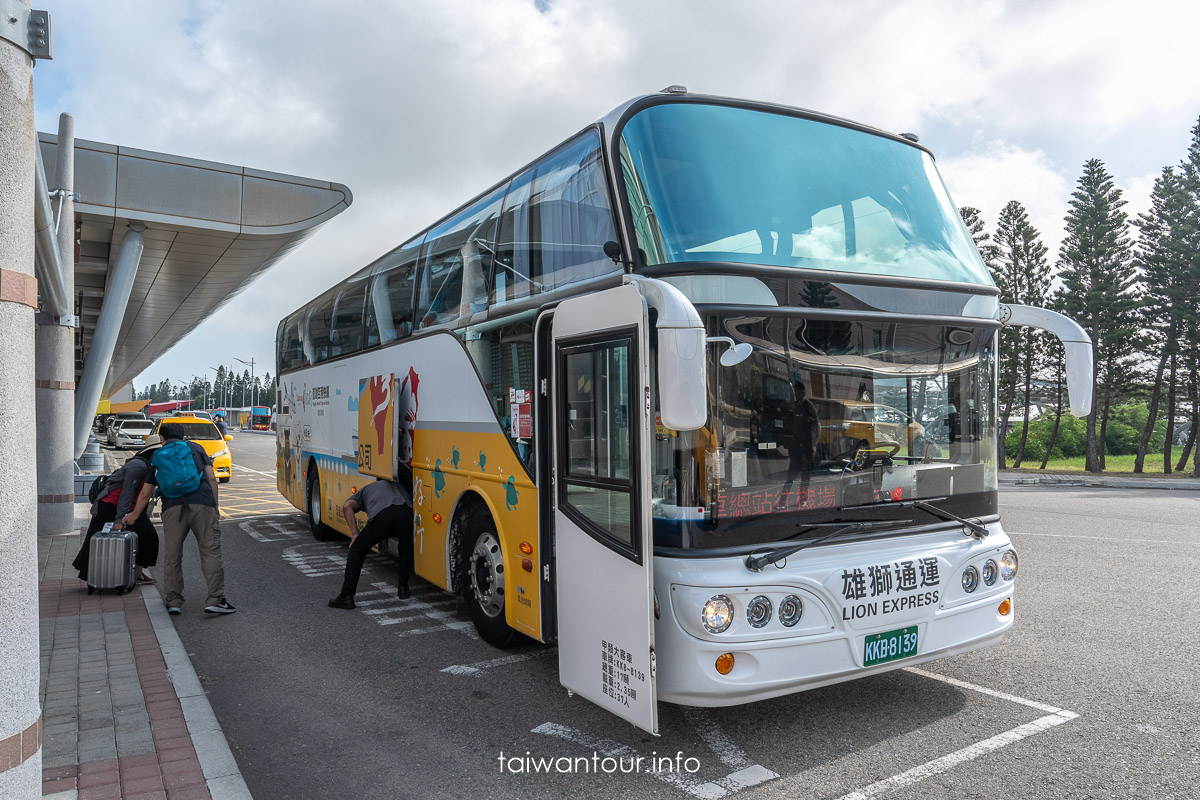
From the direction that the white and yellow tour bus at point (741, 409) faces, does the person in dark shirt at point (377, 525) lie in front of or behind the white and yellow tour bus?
behind

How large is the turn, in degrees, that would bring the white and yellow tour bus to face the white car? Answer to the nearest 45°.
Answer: approximately 180°

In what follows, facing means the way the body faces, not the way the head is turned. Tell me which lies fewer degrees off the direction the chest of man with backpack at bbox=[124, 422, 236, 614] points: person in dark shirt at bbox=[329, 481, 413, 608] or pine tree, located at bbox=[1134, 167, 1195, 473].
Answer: the pine tree

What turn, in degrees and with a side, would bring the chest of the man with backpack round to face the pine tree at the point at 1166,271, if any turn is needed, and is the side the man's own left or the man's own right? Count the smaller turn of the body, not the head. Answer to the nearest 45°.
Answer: approximately 90° to the man's own right

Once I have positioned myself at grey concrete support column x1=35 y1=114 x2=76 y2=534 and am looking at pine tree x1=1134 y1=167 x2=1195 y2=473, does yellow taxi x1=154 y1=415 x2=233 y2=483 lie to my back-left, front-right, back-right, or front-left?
front-left

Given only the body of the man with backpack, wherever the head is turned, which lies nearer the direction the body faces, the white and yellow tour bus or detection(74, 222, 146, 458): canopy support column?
the canopy support column

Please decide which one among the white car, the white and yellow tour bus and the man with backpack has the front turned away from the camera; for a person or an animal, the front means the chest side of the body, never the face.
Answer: the man with backpack

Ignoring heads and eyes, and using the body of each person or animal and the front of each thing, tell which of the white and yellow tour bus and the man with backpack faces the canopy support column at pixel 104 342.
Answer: the man with backpack

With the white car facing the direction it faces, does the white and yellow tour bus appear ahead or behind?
ahead

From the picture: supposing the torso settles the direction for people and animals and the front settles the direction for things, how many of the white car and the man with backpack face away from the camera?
1

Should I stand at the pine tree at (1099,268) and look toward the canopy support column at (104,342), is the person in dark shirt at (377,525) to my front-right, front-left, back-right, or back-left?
front-left

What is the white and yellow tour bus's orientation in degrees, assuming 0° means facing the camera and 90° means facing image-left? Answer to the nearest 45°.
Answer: approximately 315°

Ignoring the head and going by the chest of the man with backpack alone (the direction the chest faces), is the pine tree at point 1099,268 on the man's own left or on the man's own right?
on the man's own right

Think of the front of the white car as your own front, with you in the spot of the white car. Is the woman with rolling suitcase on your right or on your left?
on your right

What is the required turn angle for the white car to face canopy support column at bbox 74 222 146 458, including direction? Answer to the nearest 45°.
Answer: approximately 45° to its right

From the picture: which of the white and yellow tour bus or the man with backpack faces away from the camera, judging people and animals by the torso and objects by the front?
the man with backpack

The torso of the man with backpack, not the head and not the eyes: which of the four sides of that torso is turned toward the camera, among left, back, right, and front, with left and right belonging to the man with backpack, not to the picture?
back

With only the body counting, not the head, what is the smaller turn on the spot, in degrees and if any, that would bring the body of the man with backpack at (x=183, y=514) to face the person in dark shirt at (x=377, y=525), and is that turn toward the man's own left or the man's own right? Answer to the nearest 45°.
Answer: approximately 90° to the man's own right
